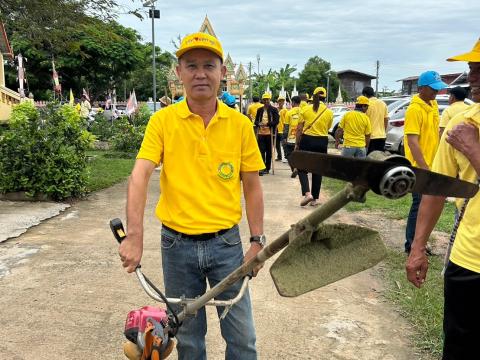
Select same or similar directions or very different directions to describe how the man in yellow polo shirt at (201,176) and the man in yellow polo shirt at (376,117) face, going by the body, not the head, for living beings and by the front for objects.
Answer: very different directions

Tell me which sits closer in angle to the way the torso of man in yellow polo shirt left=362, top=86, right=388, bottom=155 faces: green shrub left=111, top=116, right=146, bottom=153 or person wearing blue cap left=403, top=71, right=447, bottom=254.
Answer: the green shrub

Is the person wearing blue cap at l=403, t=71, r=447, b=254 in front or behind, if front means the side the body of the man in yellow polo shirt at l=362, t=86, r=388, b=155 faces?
behind

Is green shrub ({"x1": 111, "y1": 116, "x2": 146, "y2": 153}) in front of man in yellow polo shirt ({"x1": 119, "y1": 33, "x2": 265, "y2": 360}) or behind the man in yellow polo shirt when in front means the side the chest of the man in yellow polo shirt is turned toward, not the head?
behind

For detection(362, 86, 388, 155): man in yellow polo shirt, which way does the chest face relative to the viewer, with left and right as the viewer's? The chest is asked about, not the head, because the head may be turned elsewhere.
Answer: facing away from the viewer and to the left of the viewer

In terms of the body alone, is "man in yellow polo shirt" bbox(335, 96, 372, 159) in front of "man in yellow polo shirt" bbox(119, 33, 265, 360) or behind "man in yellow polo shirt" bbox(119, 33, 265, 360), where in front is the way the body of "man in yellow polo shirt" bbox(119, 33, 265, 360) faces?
behind

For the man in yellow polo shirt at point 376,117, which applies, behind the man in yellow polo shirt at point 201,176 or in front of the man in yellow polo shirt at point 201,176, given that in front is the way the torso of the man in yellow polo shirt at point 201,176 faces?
behind

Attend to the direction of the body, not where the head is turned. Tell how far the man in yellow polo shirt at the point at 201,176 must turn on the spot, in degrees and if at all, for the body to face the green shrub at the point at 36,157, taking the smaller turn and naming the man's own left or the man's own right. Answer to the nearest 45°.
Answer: approximately 135° to the man's own right

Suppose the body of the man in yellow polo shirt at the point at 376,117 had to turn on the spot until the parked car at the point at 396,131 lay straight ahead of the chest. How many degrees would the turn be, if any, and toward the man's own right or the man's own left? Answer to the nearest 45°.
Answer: approximately 45° to the man's own right

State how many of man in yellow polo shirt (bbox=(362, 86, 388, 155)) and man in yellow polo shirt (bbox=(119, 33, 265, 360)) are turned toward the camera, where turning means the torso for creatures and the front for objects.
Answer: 1
